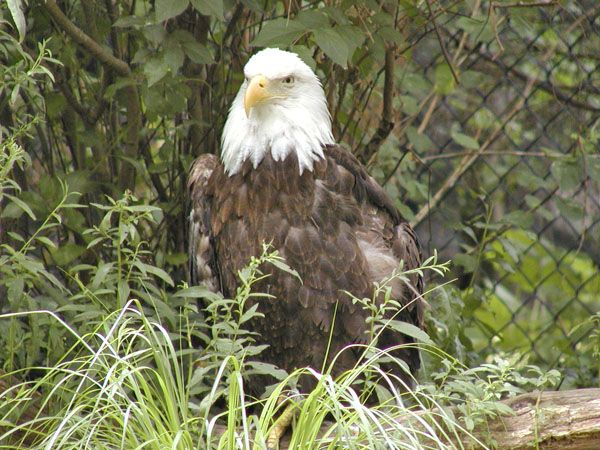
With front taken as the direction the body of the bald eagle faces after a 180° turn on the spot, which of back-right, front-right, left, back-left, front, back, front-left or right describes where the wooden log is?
right

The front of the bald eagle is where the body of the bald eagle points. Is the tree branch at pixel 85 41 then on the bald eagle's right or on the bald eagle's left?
on the bald eagle's right

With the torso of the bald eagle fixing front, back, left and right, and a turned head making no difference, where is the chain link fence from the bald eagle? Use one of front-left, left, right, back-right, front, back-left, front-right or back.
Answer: back

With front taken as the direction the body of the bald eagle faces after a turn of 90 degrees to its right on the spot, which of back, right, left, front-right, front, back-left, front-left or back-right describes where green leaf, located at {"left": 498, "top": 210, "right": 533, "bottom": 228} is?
right

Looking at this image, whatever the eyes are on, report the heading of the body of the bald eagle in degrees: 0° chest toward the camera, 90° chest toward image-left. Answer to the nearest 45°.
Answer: approximately 45°
